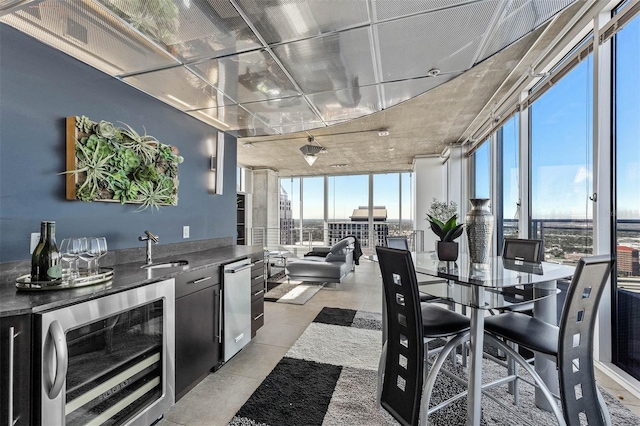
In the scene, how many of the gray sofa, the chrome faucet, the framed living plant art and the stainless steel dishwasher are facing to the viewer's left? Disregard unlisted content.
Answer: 1

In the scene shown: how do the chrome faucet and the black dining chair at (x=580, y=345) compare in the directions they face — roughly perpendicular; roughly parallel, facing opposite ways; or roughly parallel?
roughly perpendicular

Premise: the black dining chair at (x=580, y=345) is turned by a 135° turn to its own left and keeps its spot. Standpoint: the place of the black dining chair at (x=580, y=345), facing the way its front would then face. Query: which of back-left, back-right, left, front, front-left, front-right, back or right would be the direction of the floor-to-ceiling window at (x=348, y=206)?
back-right

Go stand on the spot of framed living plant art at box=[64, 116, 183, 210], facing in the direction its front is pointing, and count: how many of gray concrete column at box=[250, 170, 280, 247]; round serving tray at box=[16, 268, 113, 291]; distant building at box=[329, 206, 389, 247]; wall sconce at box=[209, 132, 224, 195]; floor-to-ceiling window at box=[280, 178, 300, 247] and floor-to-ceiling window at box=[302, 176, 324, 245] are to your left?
5

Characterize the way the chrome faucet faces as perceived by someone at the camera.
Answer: facing the viewer and to the right of the viewer

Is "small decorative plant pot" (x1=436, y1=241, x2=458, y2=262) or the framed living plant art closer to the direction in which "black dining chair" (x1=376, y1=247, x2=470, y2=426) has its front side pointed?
the small decorative plant pot

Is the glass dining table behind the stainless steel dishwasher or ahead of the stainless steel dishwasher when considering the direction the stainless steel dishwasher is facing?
ahead

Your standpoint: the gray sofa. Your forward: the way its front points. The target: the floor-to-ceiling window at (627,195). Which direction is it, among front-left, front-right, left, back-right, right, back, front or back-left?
back-left

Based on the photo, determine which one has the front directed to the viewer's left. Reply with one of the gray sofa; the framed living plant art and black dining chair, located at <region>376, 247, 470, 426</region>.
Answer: the gray sofa

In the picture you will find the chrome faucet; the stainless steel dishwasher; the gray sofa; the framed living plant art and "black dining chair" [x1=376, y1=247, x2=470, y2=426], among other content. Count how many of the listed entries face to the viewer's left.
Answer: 1

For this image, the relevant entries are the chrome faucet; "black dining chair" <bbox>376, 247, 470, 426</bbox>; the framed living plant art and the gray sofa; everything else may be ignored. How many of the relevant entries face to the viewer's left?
1

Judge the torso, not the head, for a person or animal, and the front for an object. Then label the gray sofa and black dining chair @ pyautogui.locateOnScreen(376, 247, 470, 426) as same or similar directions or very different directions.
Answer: very different directions

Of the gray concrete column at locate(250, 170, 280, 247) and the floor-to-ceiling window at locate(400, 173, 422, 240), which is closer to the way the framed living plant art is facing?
the floor-to-ceiling window

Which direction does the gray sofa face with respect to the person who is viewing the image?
facing to the left of the viewer

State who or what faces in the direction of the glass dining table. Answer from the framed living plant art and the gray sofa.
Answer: the framed living plant art
